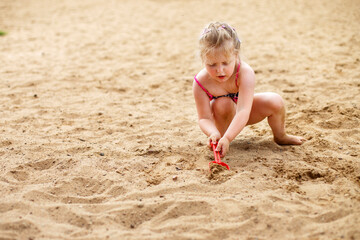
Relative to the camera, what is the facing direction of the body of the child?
toward the camera

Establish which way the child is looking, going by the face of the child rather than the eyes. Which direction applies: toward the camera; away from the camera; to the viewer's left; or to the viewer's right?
toward the camera
